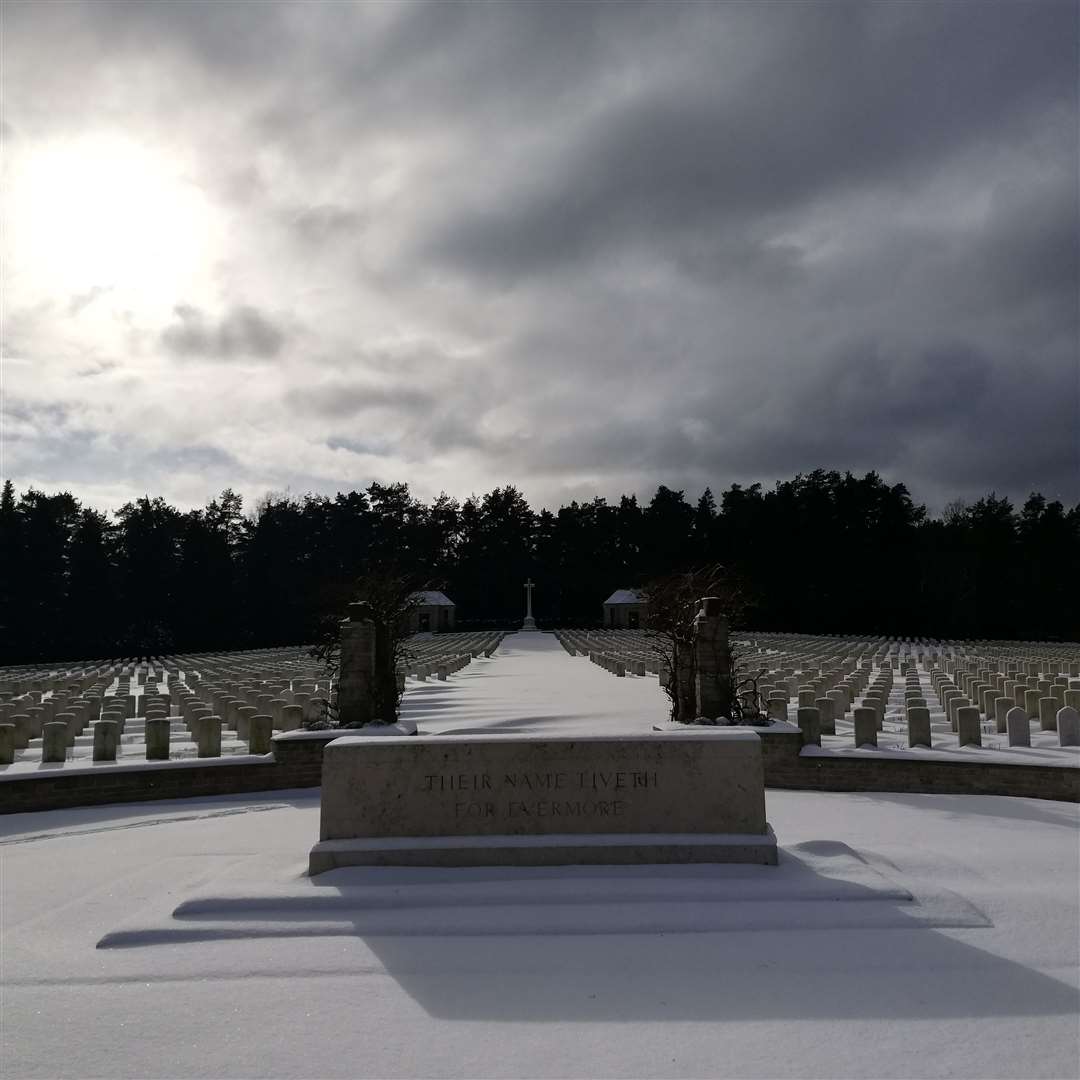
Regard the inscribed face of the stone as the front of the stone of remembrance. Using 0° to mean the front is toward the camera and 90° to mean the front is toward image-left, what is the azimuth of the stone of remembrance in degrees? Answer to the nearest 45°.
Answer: approximately 0°

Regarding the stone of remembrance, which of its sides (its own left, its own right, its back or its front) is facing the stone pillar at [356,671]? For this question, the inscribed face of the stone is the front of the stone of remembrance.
back

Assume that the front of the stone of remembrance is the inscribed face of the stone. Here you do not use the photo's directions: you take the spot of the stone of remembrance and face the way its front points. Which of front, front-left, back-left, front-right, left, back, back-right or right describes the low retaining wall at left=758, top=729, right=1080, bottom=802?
back-left

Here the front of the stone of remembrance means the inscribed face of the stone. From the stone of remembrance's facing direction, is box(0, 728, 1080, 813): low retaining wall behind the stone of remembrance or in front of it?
behind
